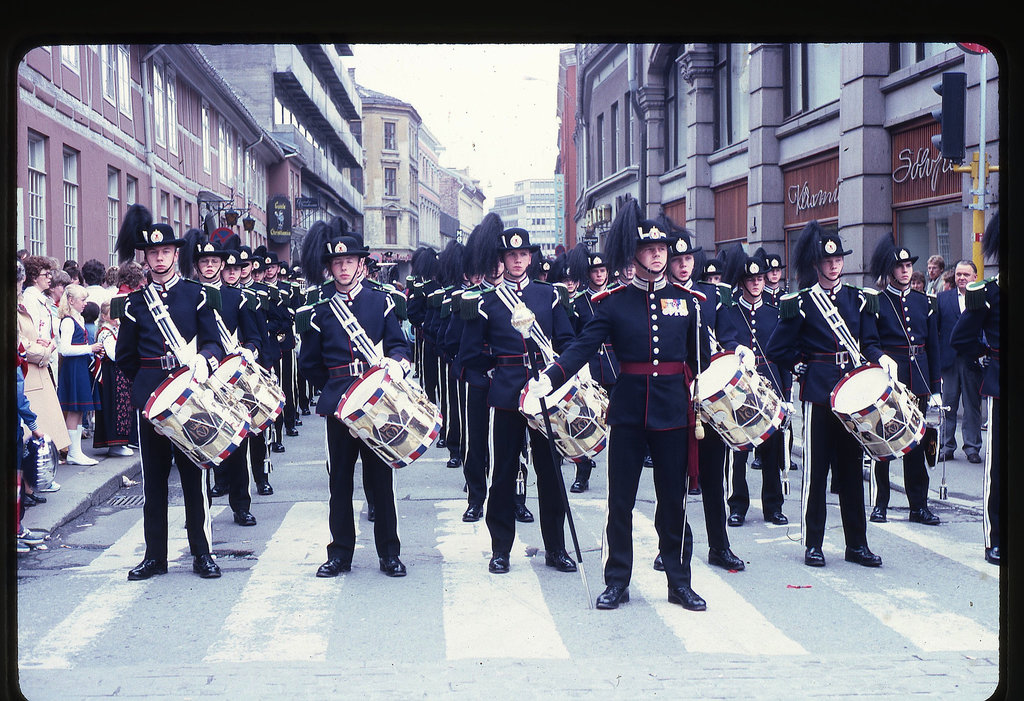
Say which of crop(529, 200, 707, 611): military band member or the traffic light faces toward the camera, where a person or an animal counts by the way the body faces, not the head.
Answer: the military band member

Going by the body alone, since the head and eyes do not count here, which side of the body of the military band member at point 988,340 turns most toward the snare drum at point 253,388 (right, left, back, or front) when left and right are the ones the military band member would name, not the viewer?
right

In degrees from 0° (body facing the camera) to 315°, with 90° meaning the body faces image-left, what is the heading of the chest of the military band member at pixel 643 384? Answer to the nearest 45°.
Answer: approximately 0°

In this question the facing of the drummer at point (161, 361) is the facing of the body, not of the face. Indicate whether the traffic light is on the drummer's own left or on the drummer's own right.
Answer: on the drummer's own left

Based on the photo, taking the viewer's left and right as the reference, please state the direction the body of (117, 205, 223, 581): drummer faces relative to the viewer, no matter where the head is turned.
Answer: facing the viewer

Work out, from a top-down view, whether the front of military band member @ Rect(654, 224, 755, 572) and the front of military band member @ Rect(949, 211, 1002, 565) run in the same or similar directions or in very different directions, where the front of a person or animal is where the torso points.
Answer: same or similar directions

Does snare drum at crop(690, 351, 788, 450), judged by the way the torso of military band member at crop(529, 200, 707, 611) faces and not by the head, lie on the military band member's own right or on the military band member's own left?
on the military band member's own left

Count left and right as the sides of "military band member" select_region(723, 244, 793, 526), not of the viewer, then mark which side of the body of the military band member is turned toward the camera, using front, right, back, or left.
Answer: front

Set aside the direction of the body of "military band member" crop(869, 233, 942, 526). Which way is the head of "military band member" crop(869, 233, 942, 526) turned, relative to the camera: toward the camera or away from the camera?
toward the camera

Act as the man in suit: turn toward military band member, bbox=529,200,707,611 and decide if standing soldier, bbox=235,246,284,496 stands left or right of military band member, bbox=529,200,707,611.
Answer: right

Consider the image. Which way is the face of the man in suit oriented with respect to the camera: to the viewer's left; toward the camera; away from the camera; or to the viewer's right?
toward the camera

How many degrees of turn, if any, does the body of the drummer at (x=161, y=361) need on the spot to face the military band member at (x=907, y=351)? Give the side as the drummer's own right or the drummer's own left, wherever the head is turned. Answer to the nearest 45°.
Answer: approximately 90° to the drummer's own left

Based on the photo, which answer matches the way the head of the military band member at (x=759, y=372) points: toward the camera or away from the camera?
toward the camera

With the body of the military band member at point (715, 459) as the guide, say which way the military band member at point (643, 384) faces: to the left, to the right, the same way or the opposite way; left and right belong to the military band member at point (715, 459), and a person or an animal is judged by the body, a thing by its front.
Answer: the same way

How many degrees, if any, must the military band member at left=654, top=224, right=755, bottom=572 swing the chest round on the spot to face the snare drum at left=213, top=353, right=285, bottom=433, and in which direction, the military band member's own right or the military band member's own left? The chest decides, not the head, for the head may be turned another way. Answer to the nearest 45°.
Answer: approximately 90° to the military band member's own right

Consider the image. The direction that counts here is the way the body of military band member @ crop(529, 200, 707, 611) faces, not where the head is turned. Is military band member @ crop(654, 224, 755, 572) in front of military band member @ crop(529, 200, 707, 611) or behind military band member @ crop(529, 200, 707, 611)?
behind

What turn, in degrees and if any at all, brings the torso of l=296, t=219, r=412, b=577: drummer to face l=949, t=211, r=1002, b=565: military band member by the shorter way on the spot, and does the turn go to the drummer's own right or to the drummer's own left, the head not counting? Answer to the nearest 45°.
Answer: approximately 90° to the drummer's own left
